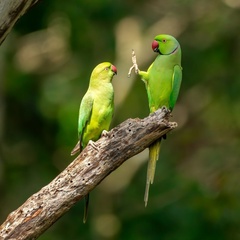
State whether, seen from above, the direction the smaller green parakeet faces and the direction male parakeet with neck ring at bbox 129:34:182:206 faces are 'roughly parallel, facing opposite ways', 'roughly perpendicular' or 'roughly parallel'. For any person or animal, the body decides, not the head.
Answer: roughly perpendicular

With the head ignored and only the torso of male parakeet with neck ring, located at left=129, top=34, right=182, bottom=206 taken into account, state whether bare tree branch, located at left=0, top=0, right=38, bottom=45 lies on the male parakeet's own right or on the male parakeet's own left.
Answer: on the male parakeet's own right

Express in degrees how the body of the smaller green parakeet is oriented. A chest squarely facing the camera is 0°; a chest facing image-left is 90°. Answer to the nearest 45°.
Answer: approximately 315°

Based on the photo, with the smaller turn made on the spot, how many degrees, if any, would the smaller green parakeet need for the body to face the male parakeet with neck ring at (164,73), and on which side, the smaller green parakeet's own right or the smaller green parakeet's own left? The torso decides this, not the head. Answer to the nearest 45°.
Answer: approximately 45° to the smaller green parakeet's own left

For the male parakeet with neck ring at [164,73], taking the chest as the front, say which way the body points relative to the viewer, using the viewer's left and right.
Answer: facing the viewer and to the left of the viewer

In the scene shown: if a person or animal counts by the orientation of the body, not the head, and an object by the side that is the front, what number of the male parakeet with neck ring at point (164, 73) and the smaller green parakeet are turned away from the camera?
0
